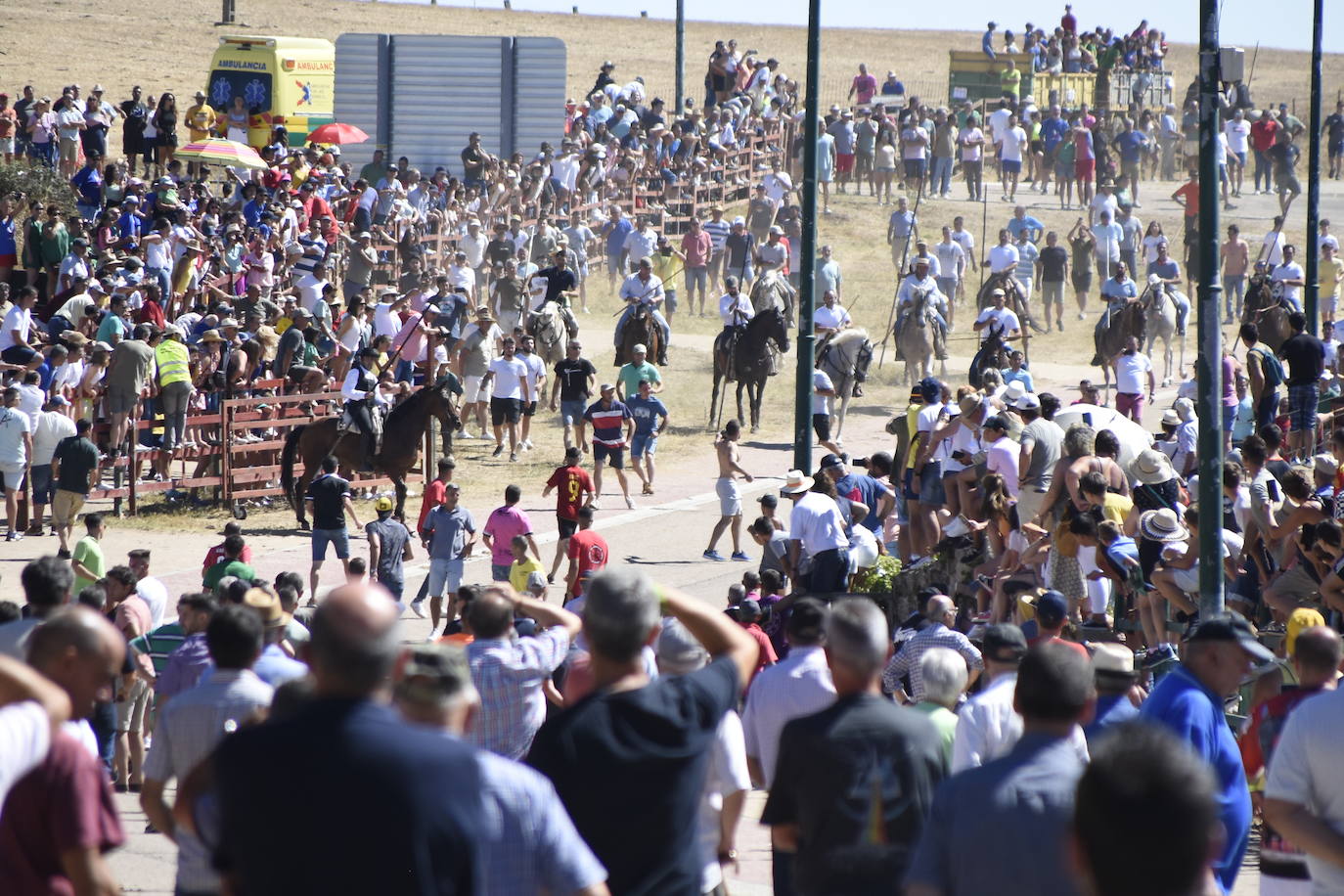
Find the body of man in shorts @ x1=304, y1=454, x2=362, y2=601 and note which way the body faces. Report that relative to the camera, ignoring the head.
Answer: away from the camera

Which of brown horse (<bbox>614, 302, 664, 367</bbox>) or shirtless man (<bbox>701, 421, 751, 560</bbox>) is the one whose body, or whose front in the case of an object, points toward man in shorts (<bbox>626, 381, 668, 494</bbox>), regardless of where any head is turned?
the brown horse

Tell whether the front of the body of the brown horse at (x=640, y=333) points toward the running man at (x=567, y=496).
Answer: yes

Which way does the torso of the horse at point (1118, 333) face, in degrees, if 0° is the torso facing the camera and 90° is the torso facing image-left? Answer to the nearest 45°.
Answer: approximately 315°

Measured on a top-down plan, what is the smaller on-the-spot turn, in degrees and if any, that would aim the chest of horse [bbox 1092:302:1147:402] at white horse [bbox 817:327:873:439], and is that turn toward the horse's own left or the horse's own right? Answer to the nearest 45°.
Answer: approximately 90° to the horse's own right

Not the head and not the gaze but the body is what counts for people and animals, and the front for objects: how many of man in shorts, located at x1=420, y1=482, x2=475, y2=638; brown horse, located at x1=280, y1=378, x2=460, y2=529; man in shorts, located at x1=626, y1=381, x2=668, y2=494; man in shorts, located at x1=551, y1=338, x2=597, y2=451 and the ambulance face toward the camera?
3
